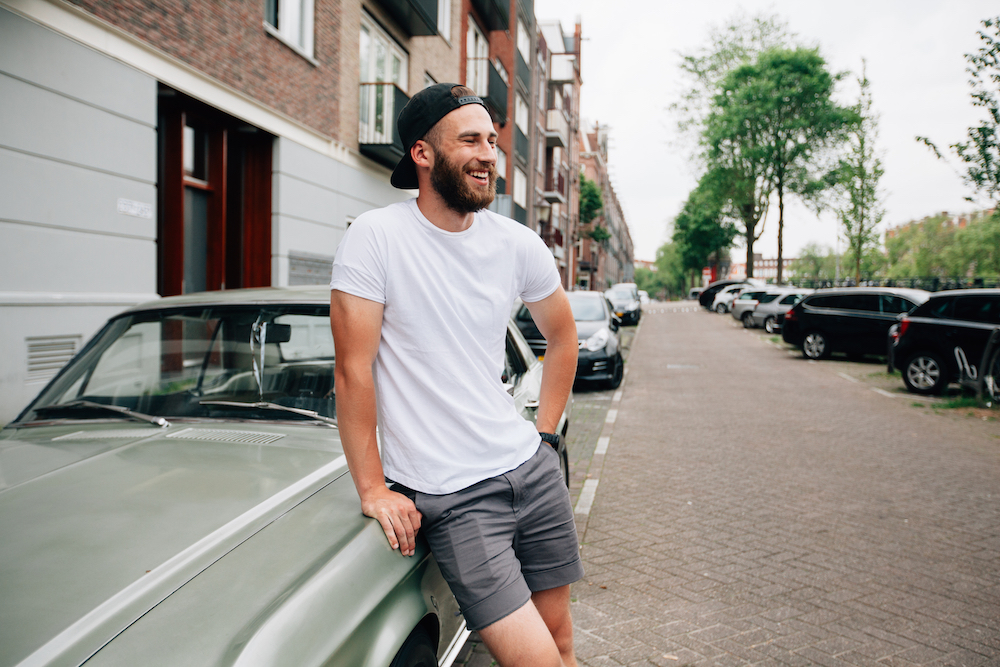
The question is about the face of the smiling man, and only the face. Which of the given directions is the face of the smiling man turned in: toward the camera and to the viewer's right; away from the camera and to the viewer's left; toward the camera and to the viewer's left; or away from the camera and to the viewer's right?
toward the camera and to the viewer's right

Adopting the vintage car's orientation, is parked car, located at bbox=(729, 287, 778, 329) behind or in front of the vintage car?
behind

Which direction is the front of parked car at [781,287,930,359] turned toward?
to the viewer's right

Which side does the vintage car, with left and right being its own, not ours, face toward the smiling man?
left

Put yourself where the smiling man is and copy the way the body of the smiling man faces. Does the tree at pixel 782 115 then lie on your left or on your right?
on your left

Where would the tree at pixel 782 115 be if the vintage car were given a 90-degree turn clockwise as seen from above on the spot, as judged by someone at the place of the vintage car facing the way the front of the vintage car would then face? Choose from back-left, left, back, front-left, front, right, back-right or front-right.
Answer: right

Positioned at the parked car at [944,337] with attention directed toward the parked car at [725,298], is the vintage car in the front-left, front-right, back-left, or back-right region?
back-left

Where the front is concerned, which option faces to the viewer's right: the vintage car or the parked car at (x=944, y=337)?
the parked car

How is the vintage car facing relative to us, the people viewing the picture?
facing the viewer and to the left of the viewer

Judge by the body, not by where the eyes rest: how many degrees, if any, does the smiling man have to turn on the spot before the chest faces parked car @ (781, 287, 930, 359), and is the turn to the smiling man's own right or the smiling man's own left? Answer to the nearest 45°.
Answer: approximately 90° to the smiling man's own left

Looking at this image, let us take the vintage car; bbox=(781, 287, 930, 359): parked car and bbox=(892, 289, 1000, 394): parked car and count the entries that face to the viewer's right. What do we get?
2

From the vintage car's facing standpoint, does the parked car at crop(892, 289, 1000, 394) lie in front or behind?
behind

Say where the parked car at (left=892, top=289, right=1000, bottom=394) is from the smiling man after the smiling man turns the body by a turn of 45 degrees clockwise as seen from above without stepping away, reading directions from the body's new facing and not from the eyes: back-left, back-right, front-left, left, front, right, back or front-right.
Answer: back-left

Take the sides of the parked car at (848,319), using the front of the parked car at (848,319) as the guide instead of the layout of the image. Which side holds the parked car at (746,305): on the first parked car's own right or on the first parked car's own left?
on the first parked car's own left

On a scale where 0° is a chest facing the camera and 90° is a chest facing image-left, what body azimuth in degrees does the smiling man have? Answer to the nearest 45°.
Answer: approximately 315°
